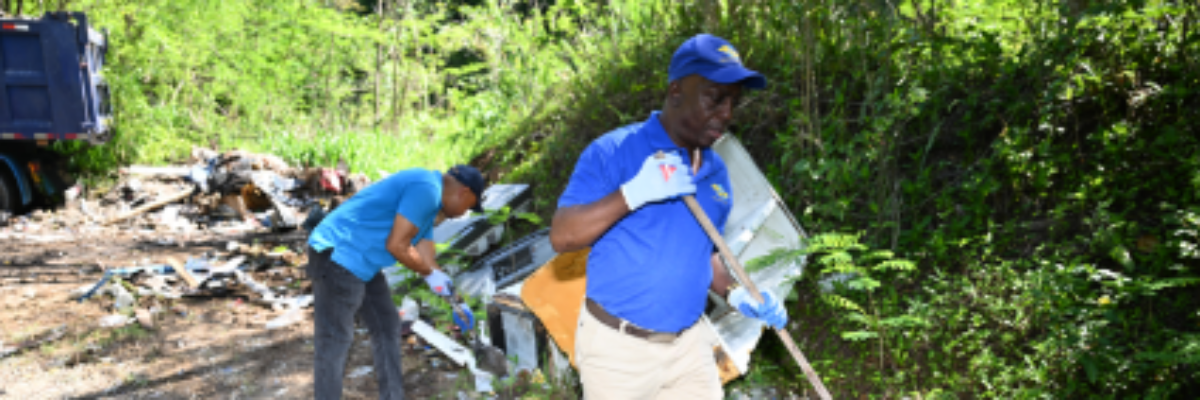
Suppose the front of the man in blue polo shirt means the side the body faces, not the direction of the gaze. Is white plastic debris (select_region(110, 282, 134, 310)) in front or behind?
behind

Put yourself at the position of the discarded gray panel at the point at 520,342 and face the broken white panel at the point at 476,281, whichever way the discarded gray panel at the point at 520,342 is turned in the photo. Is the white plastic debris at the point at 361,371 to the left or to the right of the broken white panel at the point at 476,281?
left

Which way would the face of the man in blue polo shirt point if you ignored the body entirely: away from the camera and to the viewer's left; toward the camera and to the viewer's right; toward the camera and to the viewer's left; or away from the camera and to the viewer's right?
toward the camera and to the viewer's right

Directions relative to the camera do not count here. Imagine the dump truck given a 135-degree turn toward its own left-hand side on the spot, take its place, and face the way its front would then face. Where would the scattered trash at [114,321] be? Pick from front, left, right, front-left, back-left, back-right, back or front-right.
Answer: front-right

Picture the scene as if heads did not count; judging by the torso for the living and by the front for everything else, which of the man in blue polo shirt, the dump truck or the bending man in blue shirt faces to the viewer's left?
the dump truck

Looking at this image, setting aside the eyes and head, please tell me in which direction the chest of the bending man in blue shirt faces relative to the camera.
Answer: to the viewer's right

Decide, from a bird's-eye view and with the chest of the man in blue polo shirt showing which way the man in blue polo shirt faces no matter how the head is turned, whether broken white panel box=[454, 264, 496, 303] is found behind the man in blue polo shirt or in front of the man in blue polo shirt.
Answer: behind

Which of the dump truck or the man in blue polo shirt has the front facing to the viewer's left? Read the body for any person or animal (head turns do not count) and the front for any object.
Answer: the dump truck

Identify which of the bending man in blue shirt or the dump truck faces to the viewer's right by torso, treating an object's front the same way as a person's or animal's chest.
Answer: the bending man in blue shirt

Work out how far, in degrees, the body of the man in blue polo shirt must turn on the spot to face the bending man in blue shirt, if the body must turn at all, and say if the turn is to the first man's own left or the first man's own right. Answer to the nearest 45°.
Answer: approximately 180°

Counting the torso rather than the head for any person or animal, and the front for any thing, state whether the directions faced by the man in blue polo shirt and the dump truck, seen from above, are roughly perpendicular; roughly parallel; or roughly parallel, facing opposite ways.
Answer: roughly perpendicular

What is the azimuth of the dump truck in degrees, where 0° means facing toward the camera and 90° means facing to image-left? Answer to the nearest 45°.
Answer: approximately 90°

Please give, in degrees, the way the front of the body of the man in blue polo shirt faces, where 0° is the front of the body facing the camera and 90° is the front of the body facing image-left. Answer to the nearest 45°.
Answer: approximately 315°

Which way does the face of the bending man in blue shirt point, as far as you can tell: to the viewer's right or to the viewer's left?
to the viewer's right
